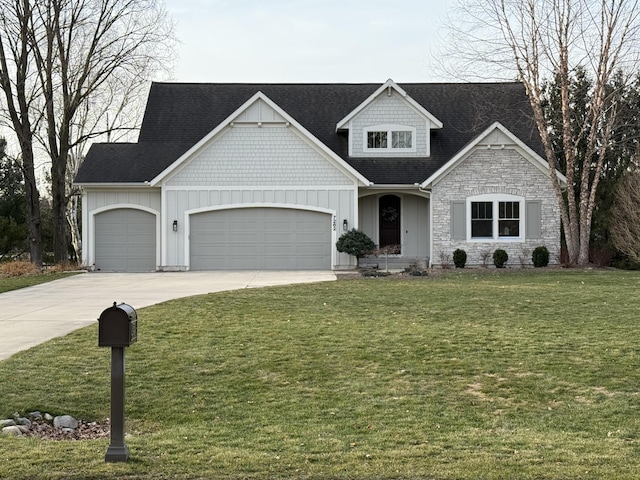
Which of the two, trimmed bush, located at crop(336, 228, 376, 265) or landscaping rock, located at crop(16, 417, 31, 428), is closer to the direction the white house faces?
the landscaping rock

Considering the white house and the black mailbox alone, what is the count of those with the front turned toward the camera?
2

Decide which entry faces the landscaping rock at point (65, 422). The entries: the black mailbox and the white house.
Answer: the white house

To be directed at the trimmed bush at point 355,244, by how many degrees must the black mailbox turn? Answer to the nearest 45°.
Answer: approximately 135° to its left

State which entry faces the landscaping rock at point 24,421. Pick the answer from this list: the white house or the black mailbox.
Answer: the white house

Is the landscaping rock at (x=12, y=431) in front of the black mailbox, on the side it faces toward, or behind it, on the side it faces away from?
behind

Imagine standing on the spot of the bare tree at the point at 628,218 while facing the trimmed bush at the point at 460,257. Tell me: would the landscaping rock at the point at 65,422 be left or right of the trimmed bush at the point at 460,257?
left

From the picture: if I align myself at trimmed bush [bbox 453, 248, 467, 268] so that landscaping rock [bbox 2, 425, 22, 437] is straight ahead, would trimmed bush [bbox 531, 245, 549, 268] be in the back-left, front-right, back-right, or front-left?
back-left

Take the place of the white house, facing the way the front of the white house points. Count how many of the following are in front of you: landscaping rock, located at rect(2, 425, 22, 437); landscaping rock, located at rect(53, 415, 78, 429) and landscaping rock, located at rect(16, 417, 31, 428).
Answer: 3

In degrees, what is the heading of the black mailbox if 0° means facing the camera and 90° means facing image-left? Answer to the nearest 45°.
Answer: approximately 0°

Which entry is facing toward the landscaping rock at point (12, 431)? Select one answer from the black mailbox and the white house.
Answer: the white house

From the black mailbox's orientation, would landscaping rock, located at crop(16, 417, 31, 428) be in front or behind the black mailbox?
behind

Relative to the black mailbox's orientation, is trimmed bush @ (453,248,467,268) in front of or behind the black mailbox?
behind
